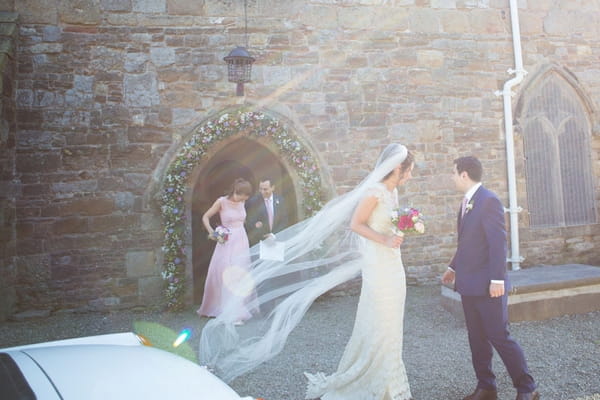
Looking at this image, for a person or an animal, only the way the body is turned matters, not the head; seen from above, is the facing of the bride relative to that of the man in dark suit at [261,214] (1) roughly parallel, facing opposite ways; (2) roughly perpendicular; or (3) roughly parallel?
roughly perpendicular

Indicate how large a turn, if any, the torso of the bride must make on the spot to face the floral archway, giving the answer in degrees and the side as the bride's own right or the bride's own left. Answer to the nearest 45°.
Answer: approximately 135° to the bride's own left

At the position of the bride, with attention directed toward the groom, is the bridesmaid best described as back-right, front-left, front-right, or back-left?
back-left

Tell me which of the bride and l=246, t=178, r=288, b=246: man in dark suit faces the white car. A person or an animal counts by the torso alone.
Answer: the man in dark suit

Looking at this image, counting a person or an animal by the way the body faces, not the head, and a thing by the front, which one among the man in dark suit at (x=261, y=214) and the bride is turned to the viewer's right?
the bride

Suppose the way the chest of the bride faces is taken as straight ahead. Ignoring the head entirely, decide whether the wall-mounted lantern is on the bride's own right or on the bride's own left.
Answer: on the bride's own left

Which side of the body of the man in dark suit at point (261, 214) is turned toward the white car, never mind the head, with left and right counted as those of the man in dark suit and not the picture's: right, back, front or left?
front

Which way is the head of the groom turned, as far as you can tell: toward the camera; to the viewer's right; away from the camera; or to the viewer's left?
to the viewer's left

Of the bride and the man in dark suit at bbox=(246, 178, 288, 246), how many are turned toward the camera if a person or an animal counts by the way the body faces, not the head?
1

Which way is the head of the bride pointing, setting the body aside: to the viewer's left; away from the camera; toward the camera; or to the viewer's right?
to the viewer's right

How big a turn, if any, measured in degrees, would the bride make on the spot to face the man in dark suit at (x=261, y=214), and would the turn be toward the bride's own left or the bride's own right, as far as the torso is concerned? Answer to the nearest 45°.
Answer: approximately 90° to the bride's own left

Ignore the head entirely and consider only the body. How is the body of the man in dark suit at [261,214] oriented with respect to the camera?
toward the camera

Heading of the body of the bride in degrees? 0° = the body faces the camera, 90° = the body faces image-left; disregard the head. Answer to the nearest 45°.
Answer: approximately 270°
